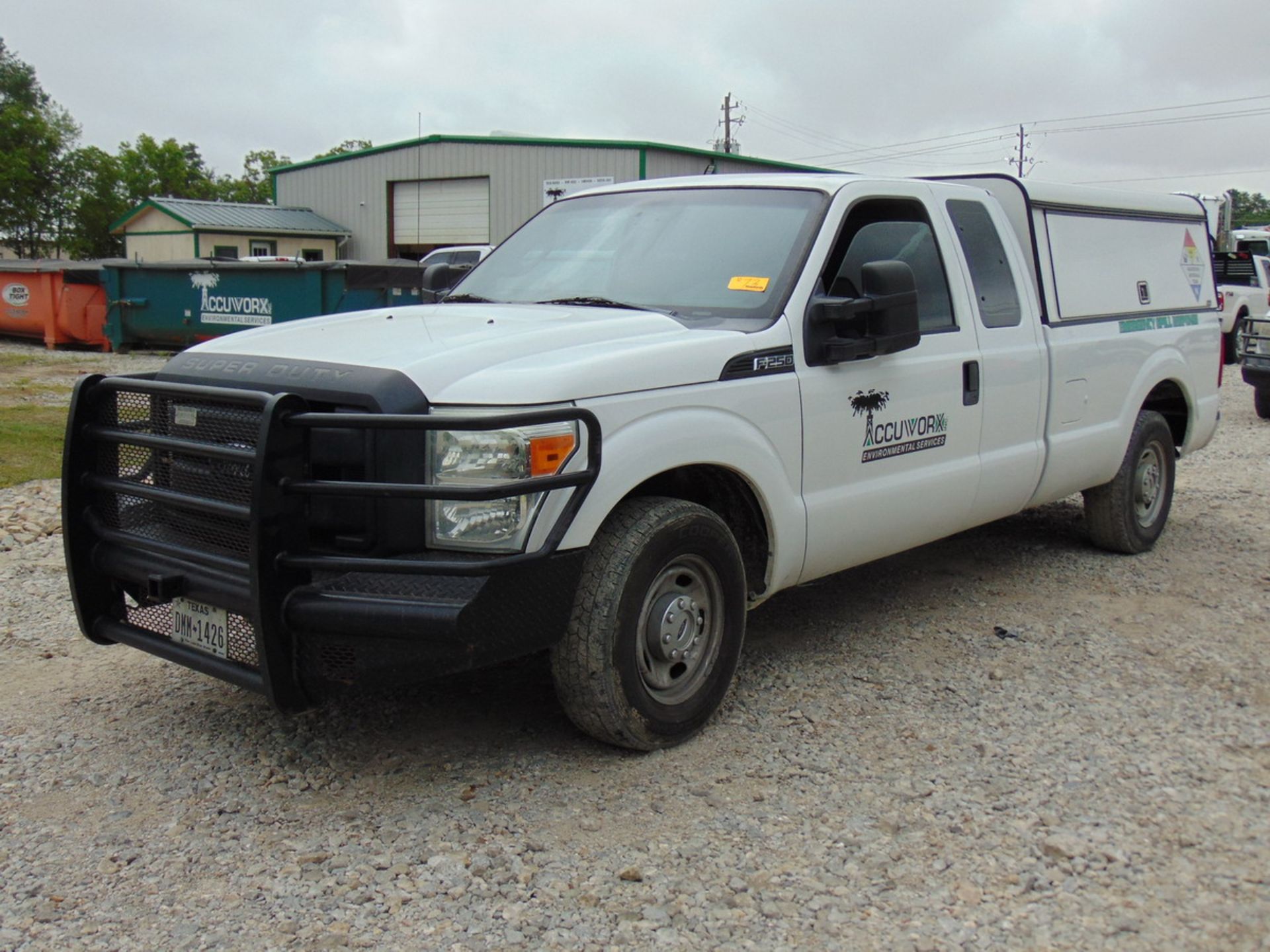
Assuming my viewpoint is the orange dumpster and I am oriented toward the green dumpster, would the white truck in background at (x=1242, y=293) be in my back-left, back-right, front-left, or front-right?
front-left

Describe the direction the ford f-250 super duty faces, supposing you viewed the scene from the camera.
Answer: facing the viewer and to the left of the viewer

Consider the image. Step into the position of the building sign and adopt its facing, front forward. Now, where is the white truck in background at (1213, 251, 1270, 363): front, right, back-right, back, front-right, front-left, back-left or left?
front-left

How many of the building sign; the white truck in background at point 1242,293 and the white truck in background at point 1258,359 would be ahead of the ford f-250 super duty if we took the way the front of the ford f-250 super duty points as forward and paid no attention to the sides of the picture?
0

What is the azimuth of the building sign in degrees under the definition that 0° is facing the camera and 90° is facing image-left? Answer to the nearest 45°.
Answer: approximately 0°

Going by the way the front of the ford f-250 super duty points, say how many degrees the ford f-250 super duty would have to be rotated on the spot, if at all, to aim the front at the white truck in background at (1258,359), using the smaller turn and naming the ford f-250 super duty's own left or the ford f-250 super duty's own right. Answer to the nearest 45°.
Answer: approximately 180°

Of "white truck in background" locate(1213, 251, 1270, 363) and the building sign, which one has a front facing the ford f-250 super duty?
the building sign

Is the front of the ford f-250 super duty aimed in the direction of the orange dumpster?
no

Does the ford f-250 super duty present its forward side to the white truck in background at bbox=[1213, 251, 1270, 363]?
no

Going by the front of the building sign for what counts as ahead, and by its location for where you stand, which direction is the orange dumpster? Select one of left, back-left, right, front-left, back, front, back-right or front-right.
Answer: front-right

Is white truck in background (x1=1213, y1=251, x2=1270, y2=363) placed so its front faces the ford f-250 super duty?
no
